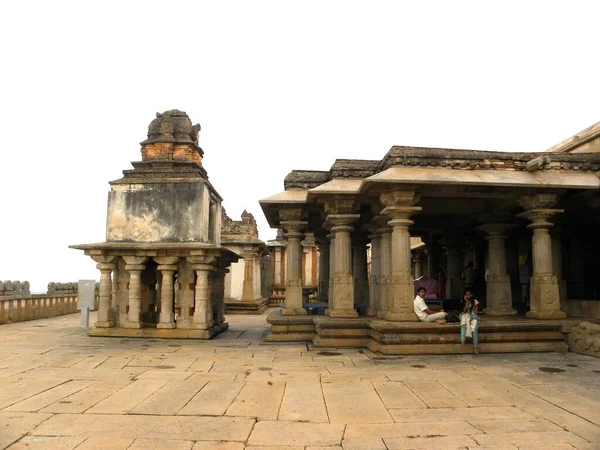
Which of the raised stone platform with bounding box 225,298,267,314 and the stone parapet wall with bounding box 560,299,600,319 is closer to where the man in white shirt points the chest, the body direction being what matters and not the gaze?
the stone parapet wall

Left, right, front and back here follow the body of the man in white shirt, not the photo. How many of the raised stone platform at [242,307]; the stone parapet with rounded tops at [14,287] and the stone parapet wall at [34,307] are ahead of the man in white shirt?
0

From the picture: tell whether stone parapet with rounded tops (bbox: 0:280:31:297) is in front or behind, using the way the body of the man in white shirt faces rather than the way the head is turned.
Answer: behind

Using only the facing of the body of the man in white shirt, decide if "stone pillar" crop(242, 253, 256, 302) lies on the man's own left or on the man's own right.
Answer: on the man's own left

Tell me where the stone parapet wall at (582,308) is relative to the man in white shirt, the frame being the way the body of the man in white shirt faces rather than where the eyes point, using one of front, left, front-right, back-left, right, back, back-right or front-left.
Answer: front-left

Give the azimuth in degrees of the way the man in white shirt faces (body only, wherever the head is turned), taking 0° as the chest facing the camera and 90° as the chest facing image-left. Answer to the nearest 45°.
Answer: approximately 270°

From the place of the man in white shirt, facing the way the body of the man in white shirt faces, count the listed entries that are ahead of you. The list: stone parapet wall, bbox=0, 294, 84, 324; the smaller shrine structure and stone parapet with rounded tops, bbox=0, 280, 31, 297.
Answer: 0

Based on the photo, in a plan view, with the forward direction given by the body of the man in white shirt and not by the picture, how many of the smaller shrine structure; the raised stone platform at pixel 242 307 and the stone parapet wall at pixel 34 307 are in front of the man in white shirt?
0

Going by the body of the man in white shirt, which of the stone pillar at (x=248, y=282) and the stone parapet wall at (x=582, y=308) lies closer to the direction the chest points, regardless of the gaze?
the stone parapet wall

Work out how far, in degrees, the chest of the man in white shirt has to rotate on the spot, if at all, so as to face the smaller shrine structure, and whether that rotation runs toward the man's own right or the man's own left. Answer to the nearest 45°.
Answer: approximately 180°
